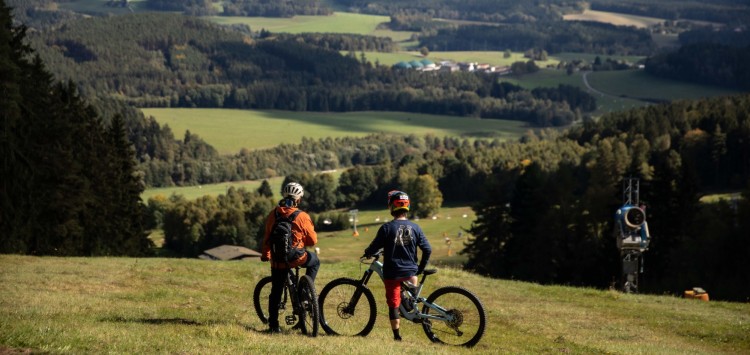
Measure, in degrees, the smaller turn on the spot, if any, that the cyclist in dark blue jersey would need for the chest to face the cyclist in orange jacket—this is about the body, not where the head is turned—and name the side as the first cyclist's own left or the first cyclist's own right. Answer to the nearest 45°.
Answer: approximately 90° to the first cyclist's own left

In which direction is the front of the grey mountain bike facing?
to the viewer's left

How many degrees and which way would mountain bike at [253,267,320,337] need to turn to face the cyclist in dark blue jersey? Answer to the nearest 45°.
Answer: approximately 135° to its right

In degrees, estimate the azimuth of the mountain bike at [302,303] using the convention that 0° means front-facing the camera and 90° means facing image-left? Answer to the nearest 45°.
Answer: approximately 135°

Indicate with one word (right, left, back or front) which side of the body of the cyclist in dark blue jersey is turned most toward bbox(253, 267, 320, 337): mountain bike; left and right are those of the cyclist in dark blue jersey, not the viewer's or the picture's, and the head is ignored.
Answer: left

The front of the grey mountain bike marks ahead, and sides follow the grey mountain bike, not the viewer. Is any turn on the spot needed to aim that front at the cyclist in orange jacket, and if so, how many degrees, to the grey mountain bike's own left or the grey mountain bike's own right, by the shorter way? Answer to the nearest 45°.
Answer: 0° — it already faces them

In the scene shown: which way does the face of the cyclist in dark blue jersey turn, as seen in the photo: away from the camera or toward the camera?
away from the camera

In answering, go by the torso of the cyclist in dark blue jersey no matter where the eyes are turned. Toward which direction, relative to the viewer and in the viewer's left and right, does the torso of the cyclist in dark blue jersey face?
facing away from the viewer
